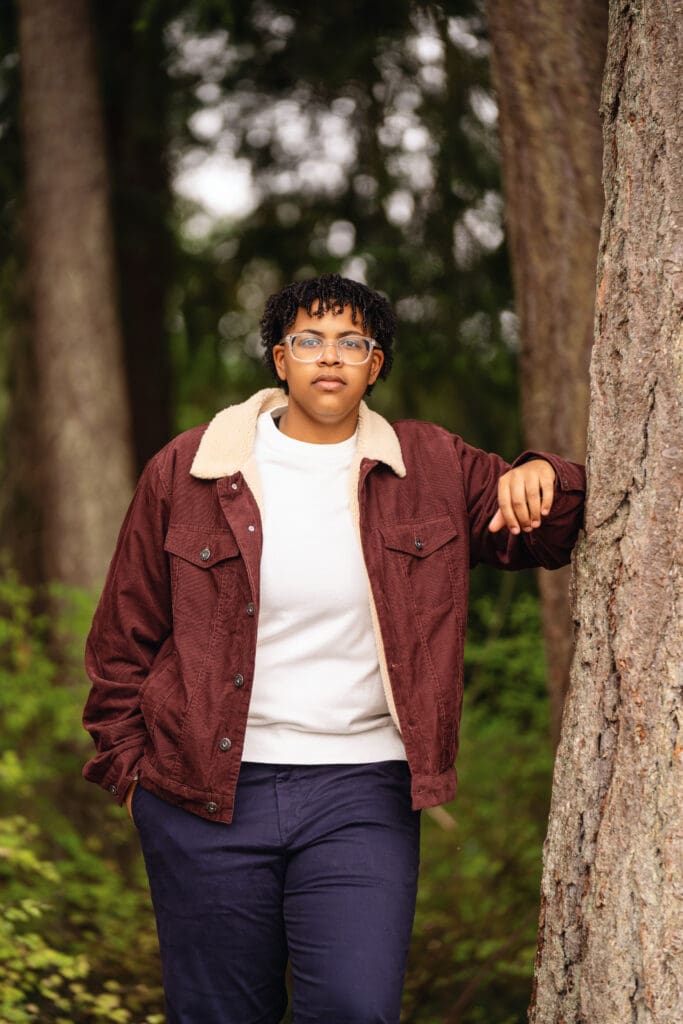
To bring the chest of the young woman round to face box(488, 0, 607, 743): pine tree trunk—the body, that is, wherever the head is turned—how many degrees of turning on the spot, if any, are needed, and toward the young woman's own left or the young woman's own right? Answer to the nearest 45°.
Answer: approximately 135° to the young woman's own left

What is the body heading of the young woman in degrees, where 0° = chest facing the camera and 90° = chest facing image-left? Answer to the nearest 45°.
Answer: approximately 0°

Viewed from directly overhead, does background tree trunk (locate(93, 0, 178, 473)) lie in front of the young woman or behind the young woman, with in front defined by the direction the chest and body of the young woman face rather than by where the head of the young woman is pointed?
behind

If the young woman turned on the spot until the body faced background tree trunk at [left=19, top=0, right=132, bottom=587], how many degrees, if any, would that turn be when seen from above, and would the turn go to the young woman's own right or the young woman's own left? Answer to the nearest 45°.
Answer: approximately 180°

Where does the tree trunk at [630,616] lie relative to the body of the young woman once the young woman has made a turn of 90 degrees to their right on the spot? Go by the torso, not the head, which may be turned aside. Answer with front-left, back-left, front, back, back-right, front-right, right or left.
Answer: back
